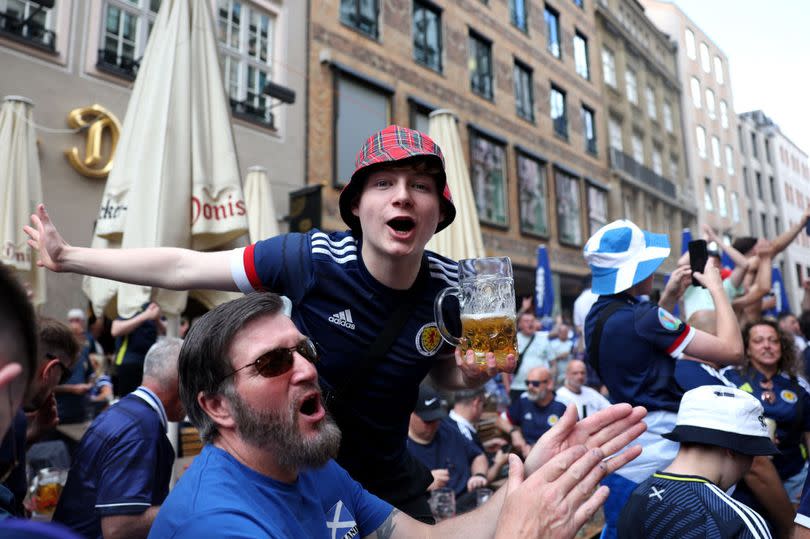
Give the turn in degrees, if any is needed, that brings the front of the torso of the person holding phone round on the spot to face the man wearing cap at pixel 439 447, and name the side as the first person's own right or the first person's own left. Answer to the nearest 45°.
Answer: approximately 90° to the first person's own left

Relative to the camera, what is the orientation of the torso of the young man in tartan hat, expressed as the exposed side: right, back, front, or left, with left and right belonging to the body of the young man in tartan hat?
front

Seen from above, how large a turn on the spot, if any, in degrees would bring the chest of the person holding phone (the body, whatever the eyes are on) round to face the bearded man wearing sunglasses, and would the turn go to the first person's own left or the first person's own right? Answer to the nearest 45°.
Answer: approximately 180°

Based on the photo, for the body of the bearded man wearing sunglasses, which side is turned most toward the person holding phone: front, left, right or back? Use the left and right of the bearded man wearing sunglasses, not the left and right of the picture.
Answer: left

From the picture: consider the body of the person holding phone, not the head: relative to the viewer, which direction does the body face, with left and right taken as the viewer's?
facing away from the viewer and to the right of the viewer

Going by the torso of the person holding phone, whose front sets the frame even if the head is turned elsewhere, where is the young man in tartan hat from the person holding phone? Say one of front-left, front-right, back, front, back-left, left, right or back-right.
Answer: back

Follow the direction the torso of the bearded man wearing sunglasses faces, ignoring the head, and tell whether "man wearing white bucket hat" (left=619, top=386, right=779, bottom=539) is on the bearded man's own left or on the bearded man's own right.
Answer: on the bearded man's own left

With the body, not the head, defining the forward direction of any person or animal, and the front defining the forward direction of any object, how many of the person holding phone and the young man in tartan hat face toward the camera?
1

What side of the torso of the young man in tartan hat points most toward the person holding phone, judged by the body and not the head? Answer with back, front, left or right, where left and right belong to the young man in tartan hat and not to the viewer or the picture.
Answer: left

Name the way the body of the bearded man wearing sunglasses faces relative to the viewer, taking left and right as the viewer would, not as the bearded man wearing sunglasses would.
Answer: facing the viewer and to the right of the viewer
